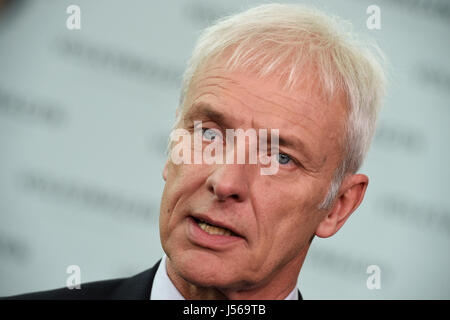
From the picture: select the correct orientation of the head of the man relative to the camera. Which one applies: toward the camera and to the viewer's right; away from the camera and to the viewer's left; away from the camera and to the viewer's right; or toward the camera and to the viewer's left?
toward the camera and to the viewer's left

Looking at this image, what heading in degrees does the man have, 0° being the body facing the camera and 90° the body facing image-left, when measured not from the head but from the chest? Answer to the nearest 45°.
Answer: approximately 45°
